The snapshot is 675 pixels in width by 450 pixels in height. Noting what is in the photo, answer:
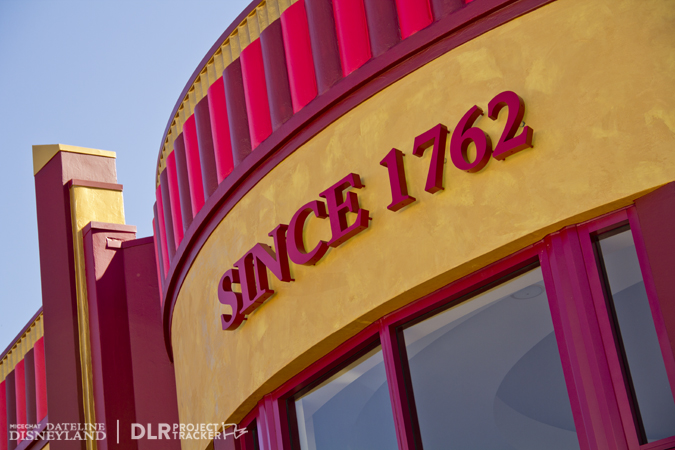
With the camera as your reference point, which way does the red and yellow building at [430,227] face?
facing the viewer and to the left of the viewer
